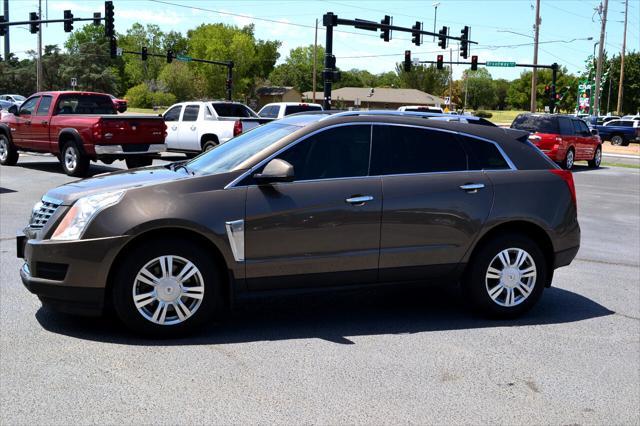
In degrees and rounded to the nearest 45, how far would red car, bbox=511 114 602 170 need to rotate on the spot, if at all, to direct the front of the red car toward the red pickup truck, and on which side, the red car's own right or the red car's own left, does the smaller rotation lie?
approximately 180°

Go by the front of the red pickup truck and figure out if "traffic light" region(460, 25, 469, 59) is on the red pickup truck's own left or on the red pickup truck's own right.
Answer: on the red pickup truck's own right

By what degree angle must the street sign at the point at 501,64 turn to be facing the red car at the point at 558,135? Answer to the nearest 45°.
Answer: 0° — it already faces it

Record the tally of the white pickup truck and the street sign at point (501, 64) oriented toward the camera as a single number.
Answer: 1

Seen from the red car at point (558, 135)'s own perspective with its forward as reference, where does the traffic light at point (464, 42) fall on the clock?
The traffic light is roughly at 10 o'clock from the red car.

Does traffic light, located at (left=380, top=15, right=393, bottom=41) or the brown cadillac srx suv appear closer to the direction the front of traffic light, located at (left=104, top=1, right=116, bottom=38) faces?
the traffic light

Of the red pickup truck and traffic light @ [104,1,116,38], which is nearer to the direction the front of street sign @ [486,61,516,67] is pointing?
the red pickup truck

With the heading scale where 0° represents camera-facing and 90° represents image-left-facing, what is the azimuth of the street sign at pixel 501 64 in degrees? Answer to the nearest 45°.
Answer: approximately 0°

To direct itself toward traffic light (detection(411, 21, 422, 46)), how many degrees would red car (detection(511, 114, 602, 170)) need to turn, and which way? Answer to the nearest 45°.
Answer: approximately 90° to its left

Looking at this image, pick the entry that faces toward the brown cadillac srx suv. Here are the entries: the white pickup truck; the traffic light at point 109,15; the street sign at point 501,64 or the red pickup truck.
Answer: the street sign

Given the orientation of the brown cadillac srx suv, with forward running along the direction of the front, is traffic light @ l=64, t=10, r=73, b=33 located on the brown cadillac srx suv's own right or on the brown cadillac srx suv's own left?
on the brown cadillac srx suv's own right

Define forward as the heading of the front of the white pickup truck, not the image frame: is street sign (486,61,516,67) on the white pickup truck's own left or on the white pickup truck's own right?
on the white pickup truck's own right

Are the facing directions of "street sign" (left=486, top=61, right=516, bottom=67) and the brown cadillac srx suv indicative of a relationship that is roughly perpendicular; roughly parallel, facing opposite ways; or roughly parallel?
roughly perpendicular

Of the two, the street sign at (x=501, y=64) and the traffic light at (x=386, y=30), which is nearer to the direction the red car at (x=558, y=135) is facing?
the street sign

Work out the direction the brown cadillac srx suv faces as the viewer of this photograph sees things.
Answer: facing to the left of the viewer

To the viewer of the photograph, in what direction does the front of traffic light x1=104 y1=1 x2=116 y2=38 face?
facing away from the viewer and to the right of the viewer
